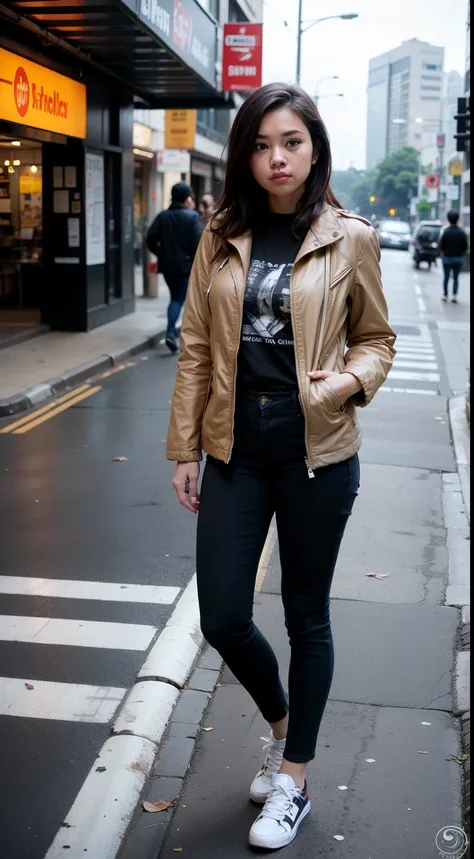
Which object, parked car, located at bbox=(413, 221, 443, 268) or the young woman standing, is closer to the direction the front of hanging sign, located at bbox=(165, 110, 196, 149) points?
the young woman standing

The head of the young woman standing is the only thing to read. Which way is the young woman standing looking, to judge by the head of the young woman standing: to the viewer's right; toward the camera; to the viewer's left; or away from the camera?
toward the camera

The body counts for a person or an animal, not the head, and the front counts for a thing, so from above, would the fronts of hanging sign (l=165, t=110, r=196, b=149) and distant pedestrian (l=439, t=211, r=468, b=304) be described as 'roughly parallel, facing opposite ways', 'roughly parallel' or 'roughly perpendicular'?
roughly parallel, facing opposite ways

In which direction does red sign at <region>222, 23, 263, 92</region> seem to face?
toward the camera

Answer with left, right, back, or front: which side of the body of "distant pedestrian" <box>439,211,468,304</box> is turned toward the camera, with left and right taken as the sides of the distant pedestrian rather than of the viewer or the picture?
back

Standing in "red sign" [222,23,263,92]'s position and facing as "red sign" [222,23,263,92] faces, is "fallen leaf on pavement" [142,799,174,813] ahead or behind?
ahead

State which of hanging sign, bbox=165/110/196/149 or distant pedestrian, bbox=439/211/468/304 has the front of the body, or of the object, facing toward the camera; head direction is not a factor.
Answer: the hanging sign

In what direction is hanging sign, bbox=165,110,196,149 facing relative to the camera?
toward the camera

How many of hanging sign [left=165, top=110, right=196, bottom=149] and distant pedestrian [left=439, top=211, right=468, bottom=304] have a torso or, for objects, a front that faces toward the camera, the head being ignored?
1

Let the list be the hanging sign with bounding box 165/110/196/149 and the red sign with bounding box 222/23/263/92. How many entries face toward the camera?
2
